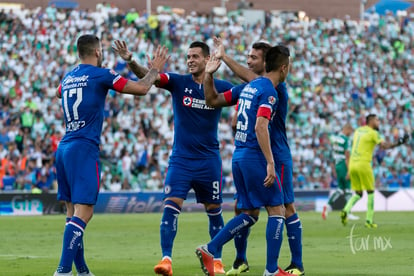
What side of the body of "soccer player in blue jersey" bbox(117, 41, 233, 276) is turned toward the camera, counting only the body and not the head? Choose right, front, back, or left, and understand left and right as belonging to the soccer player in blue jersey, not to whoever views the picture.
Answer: front

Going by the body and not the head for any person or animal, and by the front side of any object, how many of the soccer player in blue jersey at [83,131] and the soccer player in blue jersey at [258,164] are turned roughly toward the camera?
0

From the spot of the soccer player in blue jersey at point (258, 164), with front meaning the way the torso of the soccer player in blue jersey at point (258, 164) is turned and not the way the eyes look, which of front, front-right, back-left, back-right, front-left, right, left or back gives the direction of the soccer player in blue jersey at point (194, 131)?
left

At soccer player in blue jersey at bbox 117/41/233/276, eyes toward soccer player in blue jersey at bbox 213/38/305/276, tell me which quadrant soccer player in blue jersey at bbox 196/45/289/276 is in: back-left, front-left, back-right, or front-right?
front-right

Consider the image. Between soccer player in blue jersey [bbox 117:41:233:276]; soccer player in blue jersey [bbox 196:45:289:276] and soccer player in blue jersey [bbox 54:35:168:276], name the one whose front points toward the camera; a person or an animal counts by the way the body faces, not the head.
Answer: soccer player in blue jersey [bbox 117:41:233:276]

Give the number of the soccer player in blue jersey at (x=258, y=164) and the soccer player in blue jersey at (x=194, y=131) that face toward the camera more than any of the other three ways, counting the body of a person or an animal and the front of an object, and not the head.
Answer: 1

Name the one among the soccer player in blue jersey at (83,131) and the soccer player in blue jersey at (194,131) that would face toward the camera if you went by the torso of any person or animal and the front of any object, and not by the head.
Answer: the soccer player in blue jersey at (194,131)

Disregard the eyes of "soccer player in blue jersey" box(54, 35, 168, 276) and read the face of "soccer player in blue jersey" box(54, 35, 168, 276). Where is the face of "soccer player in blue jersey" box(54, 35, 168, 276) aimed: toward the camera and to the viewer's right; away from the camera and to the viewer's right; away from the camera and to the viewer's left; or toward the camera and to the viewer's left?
away from the camera and to the viewer's right

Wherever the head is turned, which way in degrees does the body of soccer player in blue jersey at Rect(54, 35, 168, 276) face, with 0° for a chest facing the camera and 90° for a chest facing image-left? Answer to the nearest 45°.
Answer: approximately 225°
